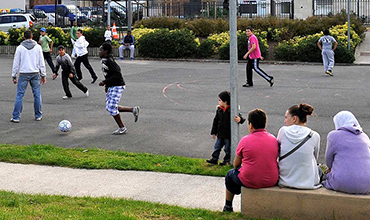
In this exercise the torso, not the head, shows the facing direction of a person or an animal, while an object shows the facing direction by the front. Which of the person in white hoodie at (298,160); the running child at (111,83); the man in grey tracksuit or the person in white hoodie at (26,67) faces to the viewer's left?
the running child

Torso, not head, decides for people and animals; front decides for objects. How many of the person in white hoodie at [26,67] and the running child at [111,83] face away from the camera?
1

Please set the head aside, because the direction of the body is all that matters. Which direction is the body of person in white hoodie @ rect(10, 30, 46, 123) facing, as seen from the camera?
away from the camera

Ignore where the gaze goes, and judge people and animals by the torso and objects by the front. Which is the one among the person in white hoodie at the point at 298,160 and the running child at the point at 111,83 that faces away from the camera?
the person in white hoodie

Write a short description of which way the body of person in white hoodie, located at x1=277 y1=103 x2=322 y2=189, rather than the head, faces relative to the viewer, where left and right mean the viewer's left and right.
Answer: facing away from the viewer

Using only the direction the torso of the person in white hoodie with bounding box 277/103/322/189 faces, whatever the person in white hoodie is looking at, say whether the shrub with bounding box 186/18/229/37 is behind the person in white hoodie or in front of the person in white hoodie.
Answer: in front

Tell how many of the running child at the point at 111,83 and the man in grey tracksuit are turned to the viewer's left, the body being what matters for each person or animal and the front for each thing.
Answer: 1

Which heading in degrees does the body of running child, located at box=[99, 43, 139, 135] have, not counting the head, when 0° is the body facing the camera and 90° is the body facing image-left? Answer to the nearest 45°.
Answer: approximately 90°
